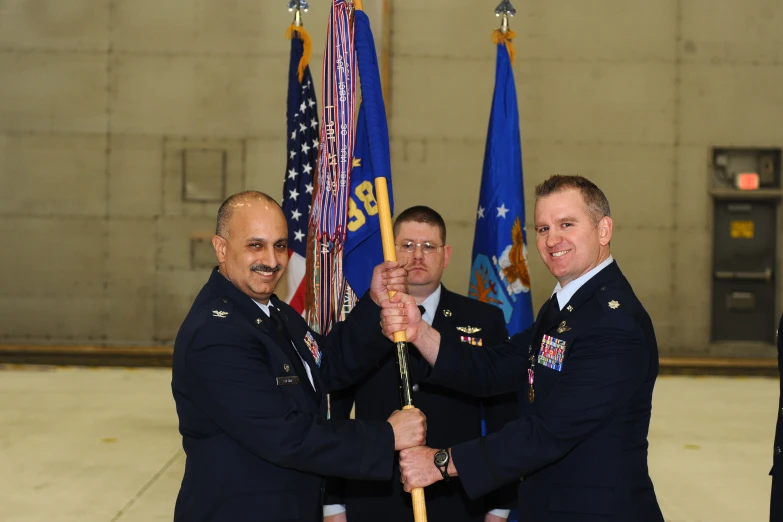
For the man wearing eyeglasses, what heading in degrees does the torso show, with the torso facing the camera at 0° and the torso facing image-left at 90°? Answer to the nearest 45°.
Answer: approximately 0°

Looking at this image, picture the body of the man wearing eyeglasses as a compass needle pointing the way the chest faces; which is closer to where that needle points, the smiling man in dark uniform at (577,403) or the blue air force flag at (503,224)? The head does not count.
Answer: the smiling man in dark uniform

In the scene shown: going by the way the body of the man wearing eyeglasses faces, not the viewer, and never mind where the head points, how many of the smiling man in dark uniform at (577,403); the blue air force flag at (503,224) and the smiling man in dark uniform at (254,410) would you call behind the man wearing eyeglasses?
1

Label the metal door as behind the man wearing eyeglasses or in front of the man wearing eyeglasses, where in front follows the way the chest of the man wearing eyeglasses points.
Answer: behind

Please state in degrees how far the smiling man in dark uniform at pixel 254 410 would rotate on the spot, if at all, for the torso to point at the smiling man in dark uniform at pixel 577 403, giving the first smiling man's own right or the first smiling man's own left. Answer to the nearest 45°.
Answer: approximately 45° to the first smiling man's own left

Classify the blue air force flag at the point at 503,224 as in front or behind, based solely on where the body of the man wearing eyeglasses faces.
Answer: behind

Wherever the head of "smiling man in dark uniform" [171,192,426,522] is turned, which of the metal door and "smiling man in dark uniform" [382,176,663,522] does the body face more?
the smiling man in dark uniform

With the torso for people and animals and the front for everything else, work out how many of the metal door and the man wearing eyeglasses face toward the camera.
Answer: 2

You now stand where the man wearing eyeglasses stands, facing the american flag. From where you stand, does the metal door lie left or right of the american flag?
right

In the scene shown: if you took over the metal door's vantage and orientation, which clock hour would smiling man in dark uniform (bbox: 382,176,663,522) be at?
The smiling man in dark uniform is roughly at 12 o'clock from the metal door.

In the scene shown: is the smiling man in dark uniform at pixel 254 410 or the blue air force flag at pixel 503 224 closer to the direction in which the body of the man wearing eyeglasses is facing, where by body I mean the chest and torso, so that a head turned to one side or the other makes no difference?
the smiling man in dark uniform
